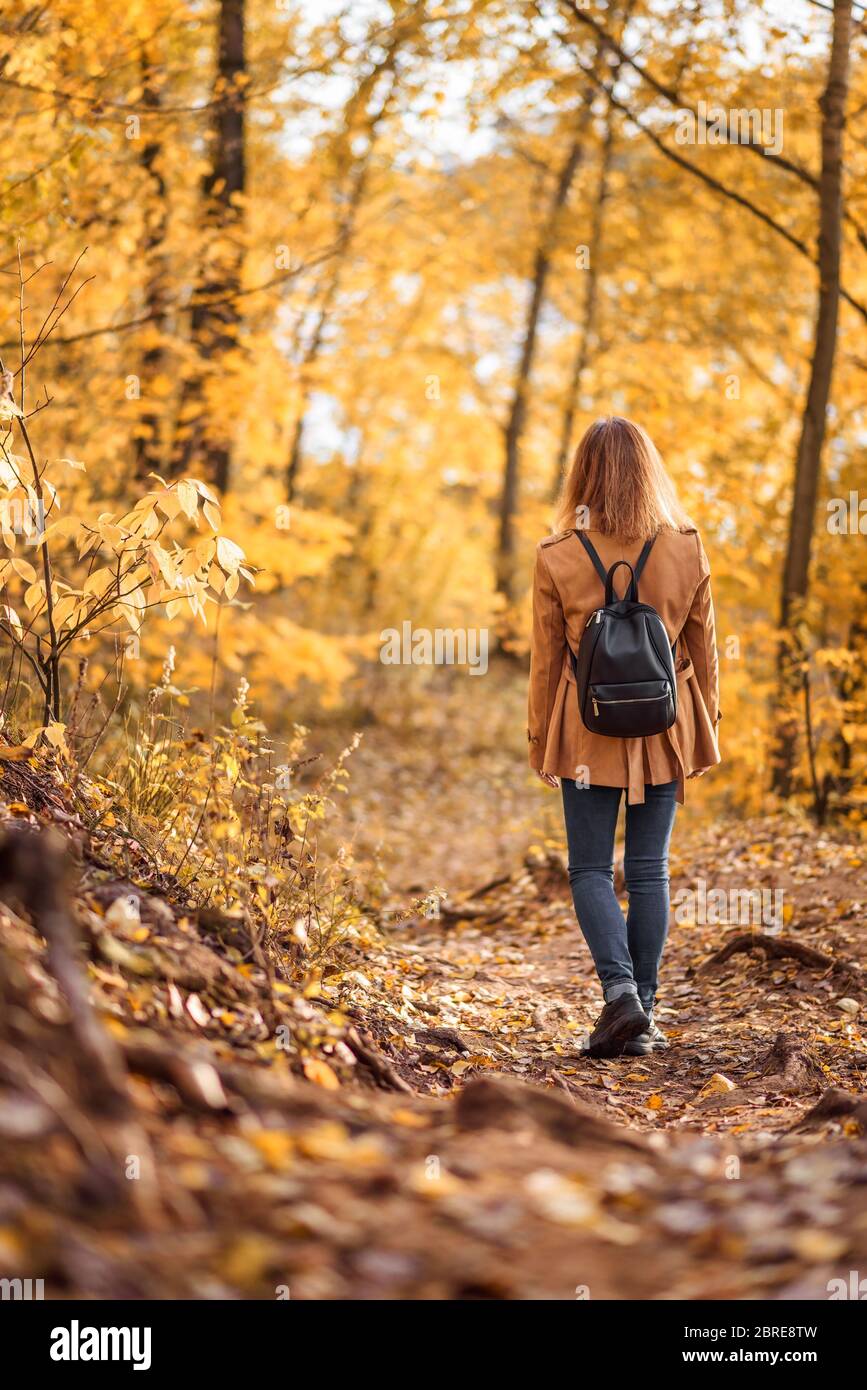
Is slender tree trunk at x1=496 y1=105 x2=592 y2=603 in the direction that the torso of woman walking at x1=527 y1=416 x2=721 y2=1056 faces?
yes

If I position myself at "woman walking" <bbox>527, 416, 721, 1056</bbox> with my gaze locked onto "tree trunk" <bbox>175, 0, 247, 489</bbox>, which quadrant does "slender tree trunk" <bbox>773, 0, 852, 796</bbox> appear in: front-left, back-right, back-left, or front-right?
front-right

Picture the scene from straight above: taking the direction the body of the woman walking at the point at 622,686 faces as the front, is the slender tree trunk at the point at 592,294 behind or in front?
in front

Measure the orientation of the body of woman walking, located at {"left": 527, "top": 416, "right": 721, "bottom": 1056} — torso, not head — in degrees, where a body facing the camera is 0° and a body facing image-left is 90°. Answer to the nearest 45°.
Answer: approximately 180°
